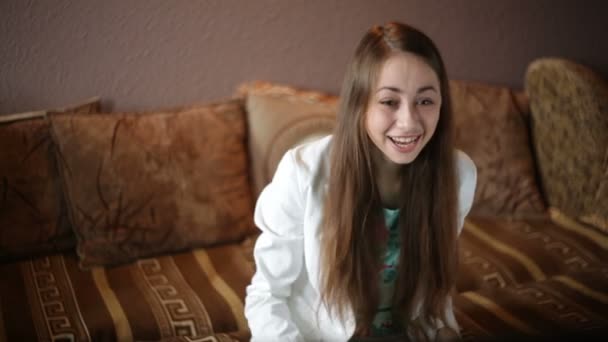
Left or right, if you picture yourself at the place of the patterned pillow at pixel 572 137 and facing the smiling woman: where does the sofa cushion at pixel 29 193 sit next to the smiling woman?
right

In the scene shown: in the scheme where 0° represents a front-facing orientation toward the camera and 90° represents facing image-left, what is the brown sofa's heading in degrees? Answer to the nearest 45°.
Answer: approximately 0°

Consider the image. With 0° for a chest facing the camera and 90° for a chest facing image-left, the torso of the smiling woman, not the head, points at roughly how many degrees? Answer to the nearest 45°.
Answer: approximately 315°

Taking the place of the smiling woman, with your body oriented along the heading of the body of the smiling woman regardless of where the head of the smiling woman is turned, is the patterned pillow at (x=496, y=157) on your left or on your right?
on your left
